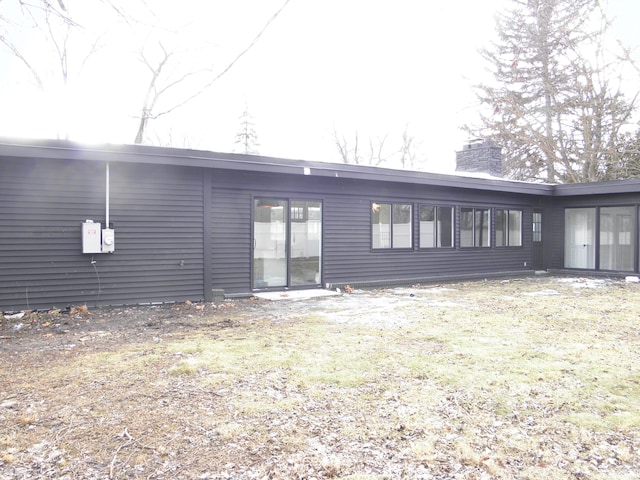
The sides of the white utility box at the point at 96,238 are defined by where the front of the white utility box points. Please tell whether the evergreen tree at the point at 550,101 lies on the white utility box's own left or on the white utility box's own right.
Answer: on the white utility box's own left

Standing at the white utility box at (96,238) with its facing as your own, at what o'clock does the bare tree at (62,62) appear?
The bare tree is roughly at 6 o'clock from the white utility box.
